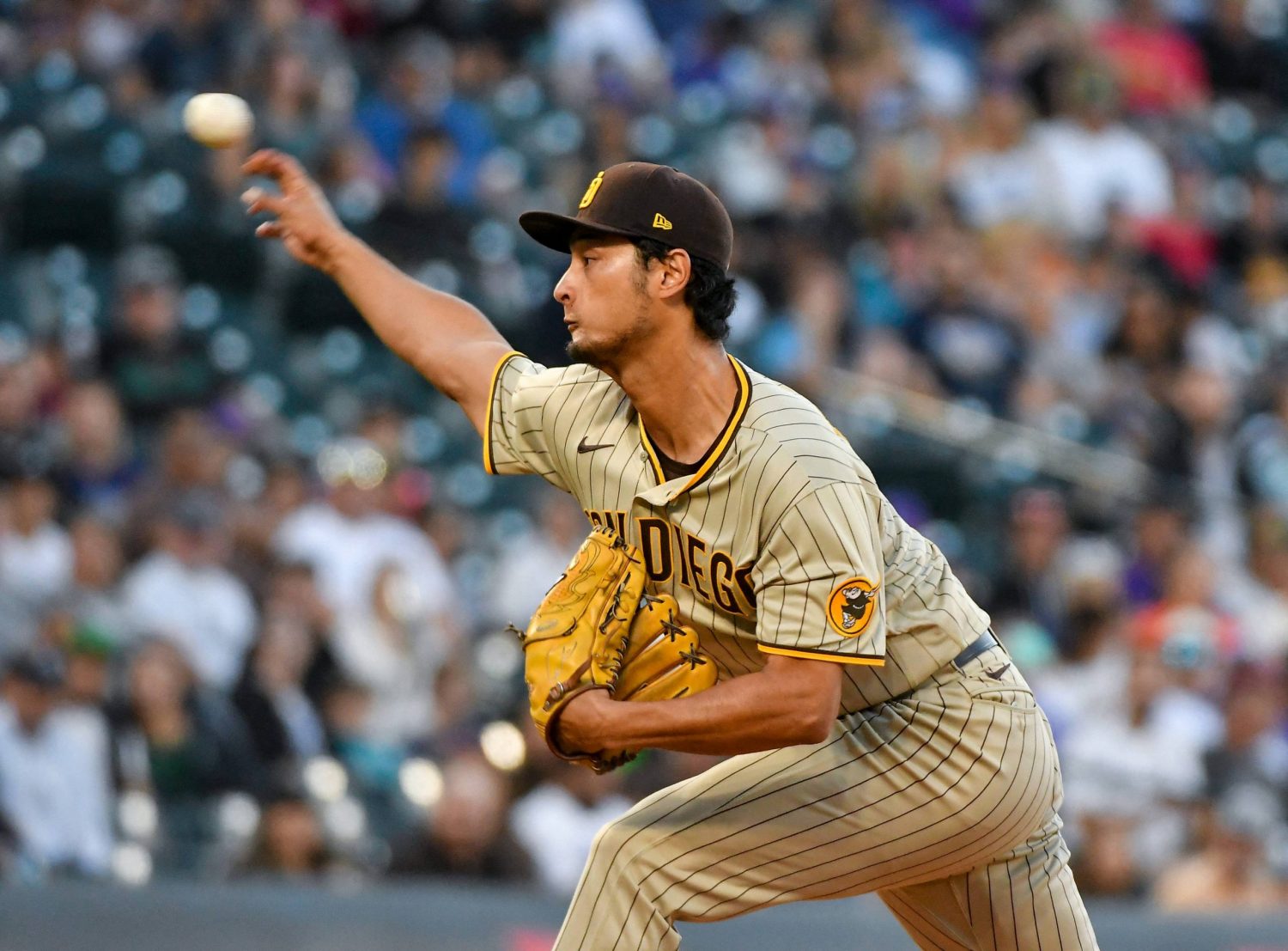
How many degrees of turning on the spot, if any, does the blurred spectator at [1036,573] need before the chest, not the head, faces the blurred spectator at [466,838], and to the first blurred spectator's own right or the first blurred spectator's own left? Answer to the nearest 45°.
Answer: approximately 45° to the first blurred spectator's own right

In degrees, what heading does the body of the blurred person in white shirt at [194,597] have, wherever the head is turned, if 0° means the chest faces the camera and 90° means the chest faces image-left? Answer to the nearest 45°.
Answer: approximately 0°

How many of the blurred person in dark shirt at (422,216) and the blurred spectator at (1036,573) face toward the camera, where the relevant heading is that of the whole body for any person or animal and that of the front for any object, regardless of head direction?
2

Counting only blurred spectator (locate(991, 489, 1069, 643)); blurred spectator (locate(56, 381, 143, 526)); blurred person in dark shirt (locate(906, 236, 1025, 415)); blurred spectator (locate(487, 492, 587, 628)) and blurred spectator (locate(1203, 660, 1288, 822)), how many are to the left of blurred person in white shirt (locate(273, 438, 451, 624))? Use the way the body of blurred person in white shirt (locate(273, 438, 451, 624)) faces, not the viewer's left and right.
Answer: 4

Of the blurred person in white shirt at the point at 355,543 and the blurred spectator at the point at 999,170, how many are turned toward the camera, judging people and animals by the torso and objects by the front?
2
